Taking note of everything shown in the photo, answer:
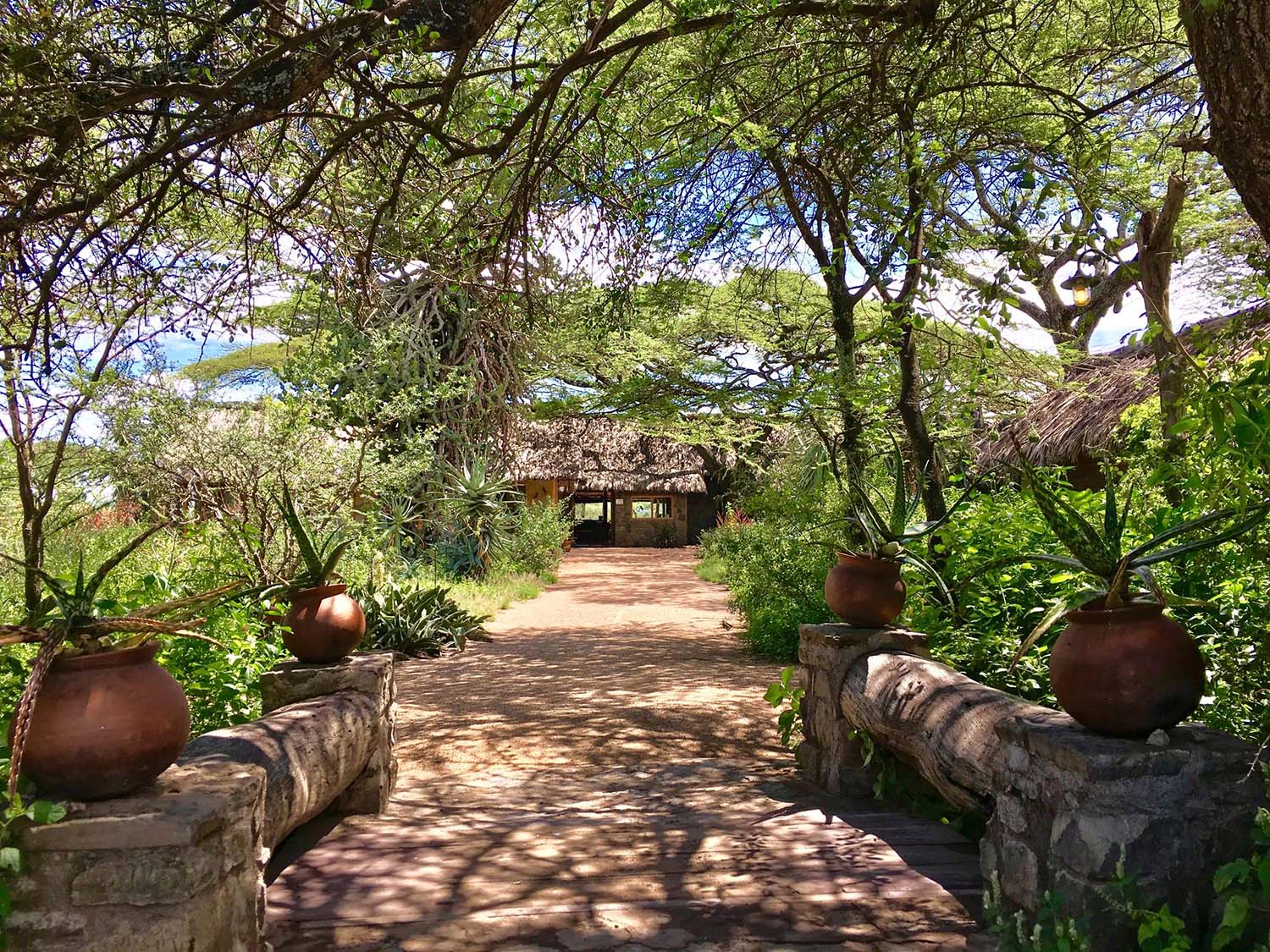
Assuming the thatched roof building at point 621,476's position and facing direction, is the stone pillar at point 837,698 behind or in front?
in front

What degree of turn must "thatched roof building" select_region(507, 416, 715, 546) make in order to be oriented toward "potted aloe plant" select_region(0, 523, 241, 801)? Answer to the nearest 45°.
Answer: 0° — it already faces it

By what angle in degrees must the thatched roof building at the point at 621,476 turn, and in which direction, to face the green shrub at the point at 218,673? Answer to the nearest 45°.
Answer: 0° — it already faces it

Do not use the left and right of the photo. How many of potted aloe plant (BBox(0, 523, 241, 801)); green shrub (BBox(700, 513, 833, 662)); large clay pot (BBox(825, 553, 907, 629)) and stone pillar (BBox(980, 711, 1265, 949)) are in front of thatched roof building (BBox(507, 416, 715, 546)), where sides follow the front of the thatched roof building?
4

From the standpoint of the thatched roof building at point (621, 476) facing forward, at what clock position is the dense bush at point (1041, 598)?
The dense bush is roughly at 12 o'clock from the thatched roof building.

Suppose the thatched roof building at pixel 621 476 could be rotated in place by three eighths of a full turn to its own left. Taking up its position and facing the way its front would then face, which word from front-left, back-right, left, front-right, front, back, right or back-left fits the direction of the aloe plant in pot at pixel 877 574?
back-right

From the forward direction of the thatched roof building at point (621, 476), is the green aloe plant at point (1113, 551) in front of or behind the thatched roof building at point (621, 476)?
in front

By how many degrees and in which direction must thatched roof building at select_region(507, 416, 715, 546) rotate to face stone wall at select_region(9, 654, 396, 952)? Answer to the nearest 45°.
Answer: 0° — it already faces it

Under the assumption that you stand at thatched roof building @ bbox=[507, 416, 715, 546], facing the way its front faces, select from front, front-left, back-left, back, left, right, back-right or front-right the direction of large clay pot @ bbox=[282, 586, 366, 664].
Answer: front

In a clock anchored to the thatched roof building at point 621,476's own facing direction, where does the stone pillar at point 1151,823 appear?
The stone pillar is roughly at 12 o'clock from the thatched roof building.

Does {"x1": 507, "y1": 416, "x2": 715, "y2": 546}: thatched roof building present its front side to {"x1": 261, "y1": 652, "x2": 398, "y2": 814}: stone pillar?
yes

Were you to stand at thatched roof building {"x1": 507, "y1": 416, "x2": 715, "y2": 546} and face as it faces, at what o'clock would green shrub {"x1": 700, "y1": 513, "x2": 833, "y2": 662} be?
The green shrub is roughly at 12 o'clock from the thatched roof building.

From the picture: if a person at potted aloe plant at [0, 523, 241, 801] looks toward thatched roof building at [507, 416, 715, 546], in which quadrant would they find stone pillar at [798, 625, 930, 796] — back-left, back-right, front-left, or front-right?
front-right

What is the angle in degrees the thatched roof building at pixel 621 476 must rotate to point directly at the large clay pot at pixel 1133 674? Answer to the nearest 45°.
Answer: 0° — it already faces it

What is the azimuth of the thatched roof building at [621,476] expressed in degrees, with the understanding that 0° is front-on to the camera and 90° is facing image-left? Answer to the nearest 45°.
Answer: approximately 0°
